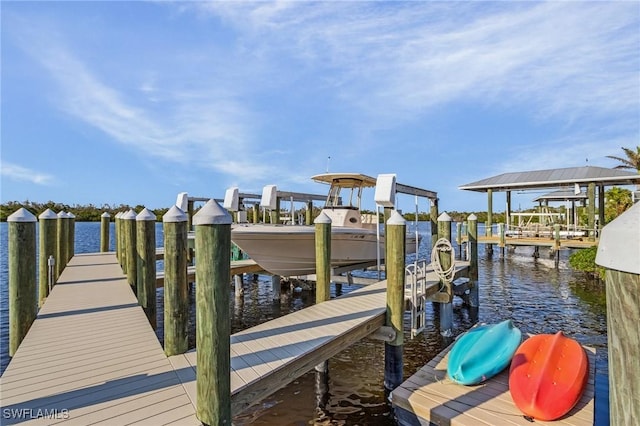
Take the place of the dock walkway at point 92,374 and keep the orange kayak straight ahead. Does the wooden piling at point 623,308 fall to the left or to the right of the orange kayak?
right

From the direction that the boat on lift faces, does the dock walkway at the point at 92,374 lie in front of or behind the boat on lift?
in front

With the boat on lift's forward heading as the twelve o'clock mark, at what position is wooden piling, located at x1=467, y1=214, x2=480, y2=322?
The wooden piling is roughly at 7 o'clock from the boat on lift.

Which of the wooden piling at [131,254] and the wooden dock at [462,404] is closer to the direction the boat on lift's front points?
the wooden piling

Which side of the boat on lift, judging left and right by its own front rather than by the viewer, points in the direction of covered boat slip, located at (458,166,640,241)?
back

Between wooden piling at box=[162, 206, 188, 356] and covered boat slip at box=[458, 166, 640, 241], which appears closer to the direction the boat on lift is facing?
the wooden piling

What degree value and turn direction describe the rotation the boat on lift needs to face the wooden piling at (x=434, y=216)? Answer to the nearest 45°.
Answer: approximately 180°

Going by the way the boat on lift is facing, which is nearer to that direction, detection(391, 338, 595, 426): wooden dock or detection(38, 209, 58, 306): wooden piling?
the wooden piling

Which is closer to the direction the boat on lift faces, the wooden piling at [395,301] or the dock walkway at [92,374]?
the dock walkway

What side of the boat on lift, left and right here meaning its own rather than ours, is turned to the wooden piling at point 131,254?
front

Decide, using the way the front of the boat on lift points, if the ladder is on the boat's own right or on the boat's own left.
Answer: on the boat's own left

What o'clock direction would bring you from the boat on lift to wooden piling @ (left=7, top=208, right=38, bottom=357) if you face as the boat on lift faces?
The wooden piling is roughly at 12 o'clock from the boat on lift.

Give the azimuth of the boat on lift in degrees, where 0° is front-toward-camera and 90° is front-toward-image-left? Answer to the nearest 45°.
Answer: approximately 45°

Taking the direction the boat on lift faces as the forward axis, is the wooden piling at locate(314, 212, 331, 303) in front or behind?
in front
